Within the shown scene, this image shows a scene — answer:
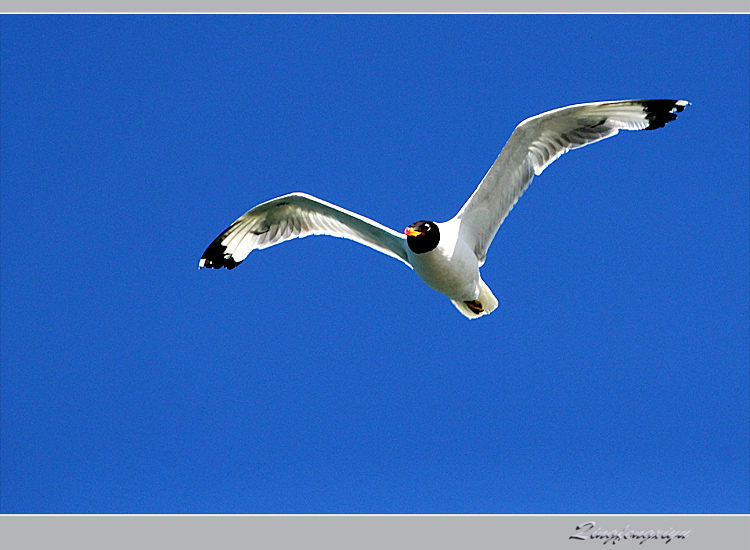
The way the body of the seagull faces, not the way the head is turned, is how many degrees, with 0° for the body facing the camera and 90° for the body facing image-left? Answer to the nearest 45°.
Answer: approximately 45°
